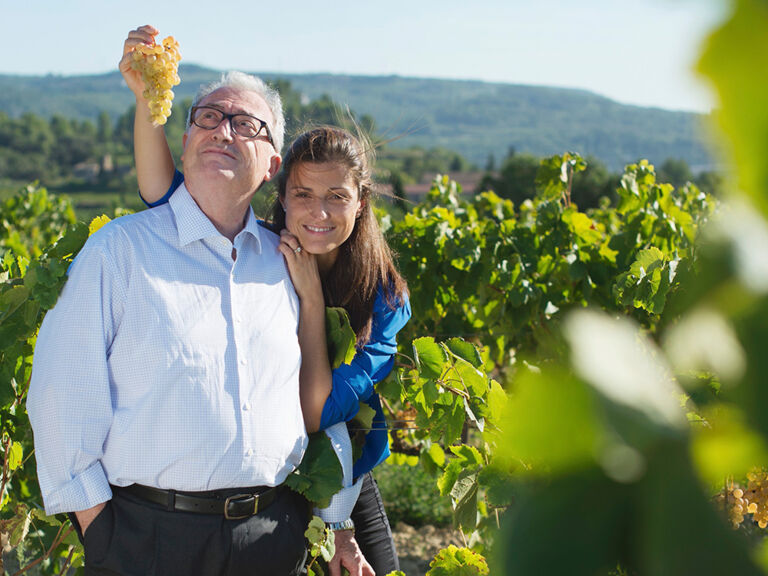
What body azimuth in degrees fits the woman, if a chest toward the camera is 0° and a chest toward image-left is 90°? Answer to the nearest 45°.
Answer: approximately 45°

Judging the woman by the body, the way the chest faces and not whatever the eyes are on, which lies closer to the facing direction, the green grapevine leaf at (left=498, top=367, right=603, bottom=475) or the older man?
the older man

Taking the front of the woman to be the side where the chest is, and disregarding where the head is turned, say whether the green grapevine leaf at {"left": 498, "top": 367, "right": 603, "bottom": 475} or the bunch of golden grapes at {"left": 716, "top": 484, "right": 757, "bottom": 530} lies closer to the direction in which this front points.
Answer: the green grapevine leaf

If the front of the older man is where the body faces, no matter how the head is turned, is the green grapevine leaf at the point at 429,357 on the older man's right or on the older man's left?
on the older man's left

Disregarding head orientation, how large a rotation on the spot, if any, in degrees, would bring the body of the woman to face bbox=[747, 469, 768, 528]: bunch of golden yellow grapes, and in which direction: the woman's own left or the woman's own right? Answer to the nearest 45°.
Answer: approximately 135° to the woman's own left

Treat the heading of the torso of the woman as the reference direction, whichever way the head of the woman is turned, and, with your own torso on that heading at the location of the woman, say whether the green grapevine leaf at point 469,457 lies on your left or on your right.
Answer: on your left

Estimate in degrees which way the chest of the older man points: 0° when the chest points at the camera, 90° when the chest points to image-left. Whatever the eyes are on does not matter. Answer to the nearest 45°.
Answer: approximately 315°

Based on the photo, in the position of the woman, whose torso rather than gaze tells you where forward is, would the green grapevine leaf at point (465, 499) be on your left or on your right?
on your left
